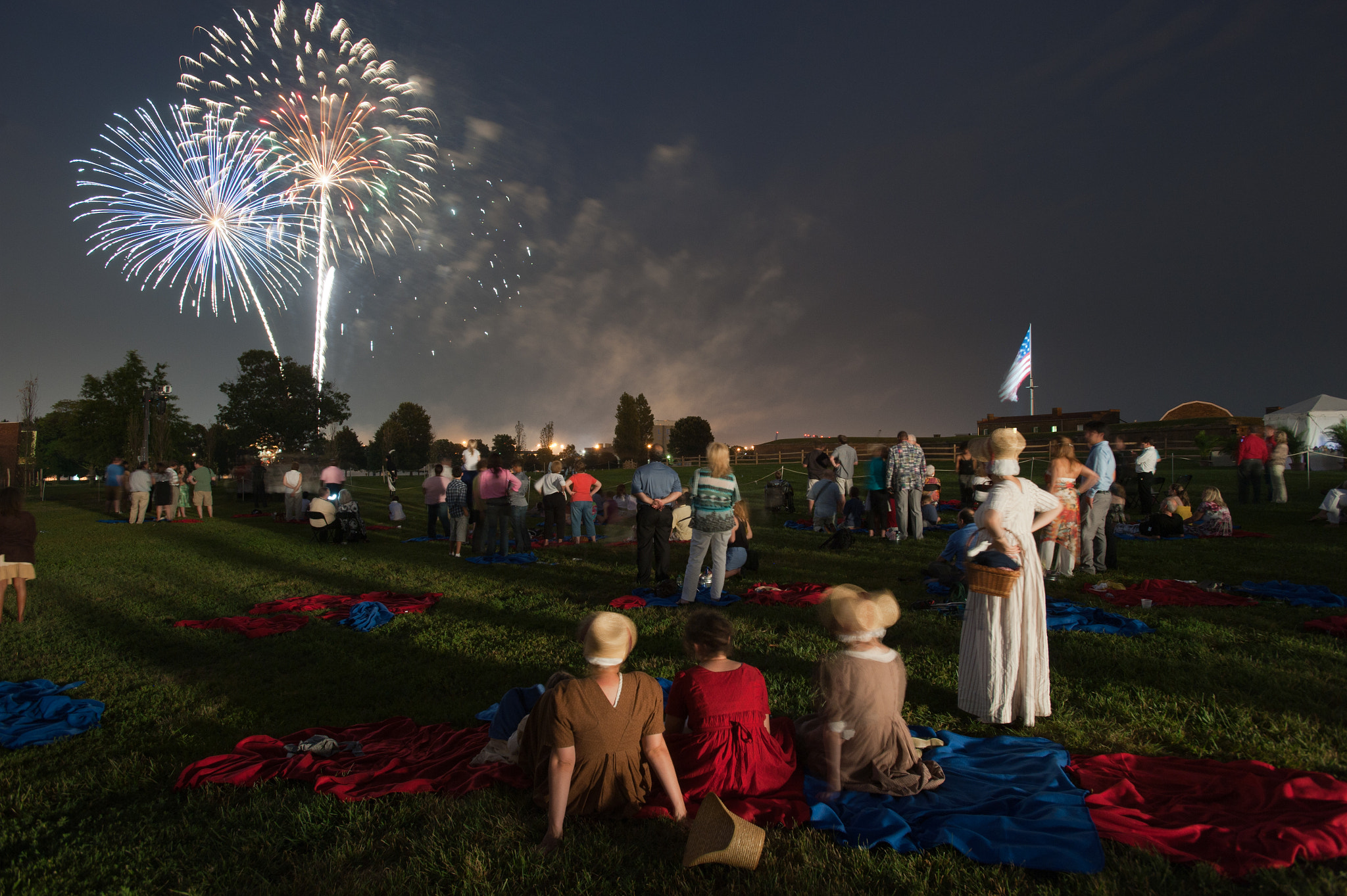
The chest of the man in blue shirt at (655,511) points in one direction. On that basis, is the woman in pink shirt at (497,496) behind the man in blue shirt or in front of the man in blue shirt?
in front

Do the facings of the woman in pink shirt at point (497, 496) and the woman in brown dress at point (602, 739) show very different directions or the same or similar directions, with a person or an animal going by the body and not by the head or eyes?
same or similar directions

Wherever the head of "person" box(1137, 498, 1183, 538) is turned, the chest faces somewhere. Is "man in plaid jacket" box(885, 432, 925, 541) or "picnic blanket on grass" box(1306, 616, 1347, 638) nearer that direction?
the man in plaid jacket

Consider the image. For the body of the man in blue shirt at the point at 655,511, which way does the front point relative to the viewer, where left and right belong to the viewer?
facing away from the viewer

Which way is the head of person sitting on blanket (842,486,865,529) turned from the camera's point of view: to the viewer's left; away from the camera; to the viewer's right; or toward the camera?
away from the camera

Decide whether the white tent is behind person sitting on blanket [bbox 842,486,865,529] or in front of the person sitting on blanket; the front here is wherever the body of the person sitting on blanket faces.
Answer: in front

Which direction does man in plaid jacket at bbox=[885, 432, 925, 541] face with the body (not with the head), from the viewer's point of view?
away from the camera

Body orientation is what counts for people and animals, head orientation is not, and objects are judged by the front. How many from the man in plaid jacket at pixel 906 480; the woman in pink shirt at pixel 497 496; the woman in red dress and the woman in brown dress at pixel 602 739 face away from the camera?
4

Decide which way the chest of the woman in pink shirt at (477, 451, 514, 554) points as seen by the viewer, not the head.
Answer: away from the camera

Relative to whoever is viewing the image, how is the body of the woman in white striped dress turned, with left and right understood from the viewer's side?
facing away from the viewer and to the left of the viewer

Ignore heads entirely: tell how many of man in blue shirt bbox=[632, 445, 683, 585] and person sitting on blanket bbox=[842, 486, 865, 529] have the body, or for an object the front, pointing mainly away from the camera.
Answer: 2

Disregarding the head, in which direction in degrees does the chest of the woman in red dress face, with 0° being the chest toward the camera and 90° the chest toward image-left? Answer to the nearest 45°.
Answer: approximately 180°

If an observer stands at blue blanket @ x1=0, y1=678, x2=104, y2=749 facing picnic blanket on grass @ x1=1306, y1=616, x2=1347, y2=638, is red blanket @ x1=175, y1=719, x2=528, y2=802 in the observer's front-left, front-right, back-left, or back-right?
front-right

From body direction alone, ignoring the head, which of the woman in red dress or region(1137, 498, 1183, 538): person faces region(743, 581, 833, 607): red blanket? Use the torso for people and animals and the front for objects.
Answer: the woman in red dress

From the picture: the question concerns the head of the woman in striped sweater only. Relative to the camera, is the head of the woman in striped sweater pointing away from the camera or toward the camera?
away from the camera

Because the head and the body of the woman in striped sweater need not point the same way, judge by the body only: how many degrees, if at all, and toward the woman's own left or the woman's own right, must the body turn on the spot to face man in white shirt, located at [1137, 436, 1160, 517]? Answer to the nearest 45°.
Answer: approximately 45° to the woman's own right

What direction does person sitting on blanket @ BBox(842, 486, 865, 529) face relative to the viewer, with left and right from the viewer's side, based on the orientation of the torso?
facing away from the viewer

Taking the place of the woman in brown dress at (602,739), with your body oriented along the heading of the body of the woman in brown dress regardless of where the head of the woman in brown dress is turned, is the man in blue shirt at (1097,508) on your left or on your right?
on your right

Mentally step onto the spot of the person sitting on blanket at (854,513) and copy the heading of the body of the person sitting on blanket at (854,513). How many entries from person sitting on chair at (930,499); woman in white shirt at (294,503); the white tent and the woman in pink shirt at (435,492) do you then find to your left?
2
